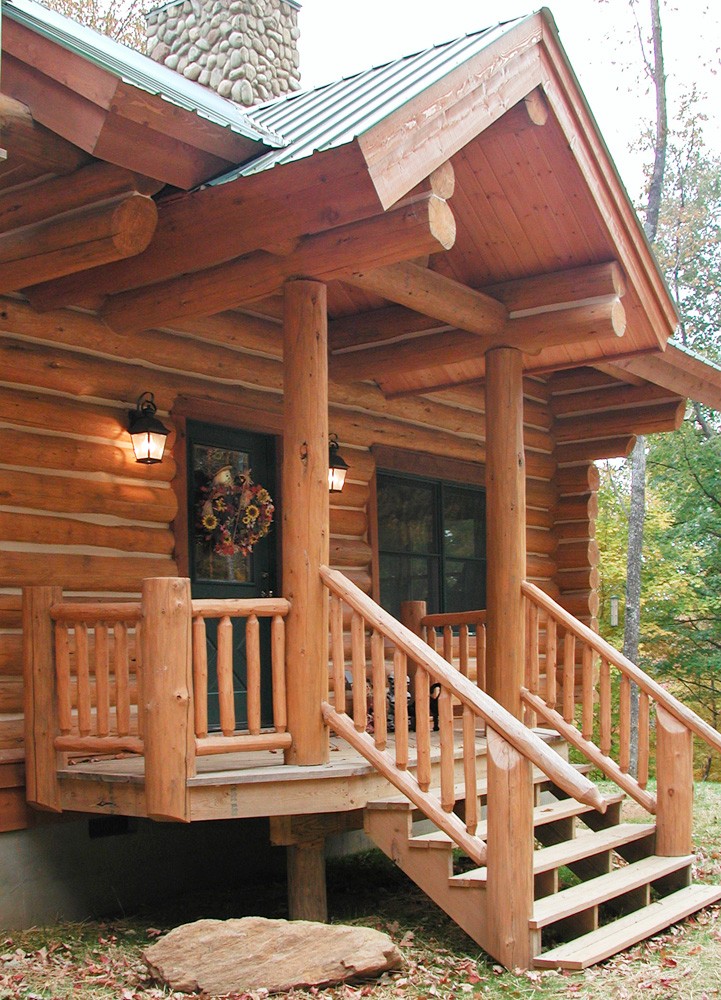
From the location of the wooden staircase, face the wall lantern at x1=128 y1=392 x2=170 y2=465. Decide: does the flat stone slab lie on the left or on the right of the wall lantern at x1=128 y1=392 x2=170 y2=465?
left

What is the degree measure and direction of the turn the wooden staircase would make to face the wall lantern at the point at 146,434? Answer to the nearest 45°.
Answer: approximately 135° to its right

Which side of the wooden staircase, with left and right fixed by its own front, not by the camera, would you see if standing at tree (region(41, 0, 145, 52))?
back

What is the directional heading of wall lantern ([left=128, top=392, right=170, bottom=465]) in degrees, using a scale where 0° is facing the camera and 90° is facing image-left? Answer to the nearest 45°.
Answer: approximately 315°

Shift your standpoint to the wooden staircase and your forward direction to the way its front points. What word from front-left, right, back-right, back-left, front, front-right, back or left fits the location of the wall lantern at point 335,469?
back

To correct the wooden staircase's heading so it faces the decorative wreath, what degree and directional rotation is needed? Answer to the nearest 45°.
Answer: approximately 180°

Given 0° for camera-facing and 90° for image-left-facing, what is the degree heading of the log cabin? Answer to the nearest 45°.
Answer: approximately 315°

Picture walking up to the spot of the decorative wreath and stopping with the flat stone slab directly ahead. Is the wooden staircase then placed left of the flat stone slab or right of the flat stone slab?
left

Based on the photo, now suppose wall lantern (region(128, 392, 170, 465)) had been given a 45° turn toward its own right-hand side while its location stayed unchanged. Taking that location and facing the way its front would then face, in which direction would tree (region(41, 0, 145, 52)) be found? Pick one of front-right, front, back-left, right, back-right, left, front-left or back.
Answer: back

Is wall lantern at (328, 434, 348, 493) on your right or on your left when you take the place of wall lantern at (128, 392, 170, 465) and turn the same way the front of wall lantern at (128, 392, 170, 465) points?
on your left

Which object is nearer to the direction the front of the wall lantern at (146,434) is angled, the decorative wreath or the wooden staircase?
the wooden staircase
